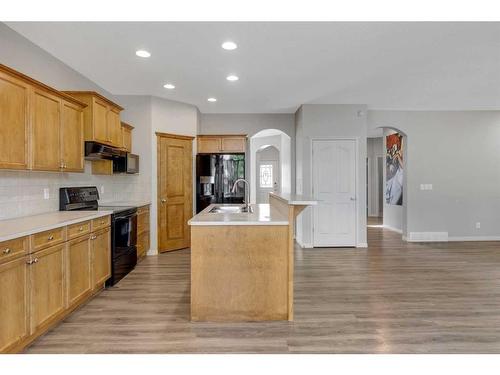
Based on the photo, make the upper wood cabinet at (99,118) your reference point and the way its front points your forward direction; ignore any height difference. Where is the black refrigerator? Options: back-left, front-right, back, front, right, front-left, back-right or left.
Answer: left

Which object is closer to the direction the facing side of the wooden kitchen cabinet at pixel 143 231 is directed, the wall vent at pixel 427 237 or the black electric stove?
the wall vent

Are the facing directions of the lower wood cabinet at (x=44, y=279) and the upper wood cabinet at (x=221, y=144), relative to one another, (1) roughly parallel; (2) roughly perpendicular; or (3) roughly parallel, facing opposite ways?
roughly perpendicular

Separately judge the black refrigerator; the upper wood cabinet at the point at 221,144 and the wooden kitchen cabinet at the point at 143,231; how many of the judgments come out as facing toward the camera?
2

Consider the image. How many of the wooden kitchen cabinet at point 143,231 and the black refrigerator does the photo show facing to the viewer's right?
1

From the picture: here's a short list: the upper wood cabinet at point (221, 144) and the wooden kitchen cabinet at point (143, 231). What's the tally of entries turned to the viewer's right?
1

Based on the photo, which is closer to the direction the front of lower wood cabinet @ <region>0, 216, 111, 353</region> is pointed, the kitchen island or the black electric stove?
the kitchen island

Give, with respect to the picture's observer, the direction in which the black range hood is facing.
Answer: facing the viewer and to the right of the viewer

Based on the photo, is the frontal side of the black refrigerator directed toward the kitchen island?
yes

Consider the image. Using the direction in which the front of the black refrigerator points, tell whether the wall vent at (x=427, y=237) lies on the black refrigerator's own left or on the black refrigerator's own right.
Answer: on the black refrigerator's own left
